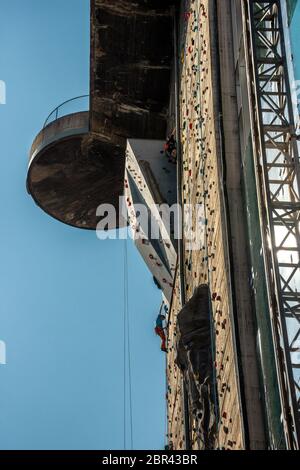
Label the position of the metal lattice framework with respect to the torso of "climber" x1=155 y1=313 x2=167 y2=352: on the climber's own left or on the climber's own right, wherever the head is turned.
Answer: on the climber's own right

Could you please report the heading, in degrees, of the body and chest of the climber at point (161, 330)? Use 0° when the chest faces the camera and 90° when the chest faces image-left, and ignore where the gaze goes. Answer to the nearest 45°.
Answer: approximately 270°
